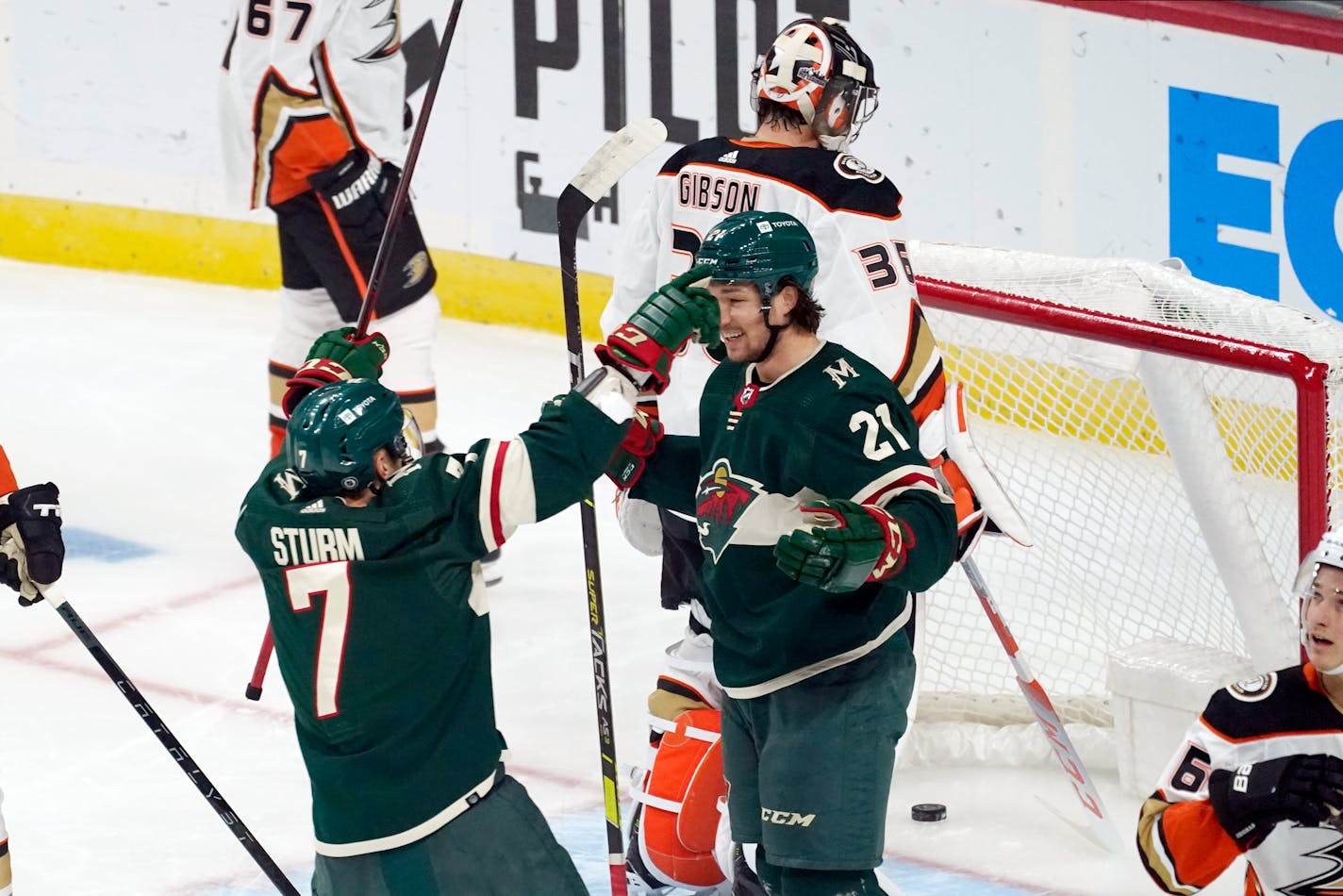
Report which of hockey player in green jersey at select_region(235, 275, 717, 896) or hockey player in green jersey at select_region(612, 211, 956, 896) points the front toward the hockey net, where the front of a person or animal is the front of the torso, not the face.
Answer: hockey player in green jersey at select_region(235, 275, 717, 896)

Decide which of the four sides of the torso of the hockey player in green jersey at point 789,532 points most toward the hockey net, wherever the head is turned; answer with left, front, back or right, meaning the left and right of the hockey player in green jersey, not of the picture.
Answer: back

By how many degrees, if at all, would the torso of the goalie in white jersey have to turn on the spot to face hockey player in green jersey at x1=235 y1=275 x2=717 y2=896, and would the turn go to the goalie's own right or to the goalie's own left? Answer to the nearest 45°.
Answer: approximately 180°

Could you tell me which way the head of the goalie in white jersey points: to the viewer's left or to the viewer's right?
to the viewer's right

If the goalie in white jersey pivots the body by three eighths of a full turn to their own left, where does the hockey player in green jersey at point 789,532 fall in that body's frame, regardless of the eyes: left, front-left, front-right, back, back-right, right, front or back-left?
left

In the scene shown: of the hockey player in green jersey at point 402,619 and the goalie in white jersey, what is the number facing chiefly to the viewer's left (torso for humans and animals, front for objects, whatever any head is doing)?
0

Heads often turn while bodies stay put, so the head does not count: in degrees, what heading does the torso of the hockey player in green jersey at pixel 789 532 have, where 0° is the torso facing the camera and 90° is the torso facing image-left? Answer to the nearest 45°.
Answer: approximately 45°

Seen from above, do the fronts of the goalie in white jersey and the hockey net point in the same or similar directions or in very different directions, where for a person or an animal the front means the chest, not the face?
very different directions

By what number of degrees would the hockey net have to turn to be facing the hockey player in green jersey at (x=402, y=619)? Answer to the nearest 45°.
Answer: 0° — it already faces them

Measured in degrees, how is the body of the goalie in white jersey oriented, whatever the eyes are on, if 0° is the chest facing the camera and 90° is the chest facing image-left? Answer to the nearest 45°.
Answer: approximately 225°

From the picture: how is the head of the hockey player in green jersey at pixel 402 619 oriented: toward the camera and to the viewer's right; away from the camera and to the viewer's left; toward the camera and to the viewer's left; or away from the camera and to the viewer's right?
away from the camera and to the viewer's right

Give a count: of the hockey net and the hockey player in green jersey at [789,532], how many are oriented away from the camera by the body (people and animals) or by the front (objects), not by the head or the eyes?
0

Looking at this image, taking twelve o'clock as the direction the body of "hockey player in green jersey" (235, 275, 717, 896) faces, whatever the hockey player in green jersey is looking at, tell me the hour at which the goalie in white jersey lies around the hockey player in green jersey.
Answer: The goalie in white jersey is roughly at 12 o'clock from the hockey player in green jersey.
